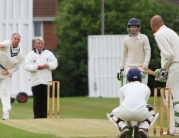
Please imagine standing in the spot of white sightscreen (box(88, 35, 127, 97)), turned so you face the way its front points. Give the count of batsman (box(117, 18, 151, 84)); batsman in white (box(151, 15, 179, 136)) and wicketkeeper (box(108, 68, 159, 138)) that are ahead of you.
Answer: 3

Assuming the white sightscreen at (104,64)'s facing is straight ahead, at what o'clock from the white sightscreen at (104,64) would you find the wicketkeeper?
The wicketkeeper is roughly at 12 o'clock from the white sightscreen.

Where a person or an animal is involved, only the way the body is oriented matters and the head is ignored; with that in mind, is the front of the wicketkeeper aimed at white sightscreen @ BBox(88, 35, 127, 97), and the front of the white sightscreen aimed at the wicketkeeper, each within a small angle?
yes

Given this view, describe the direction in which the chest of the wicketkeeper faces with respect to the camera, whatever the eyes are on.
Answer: away from the camera

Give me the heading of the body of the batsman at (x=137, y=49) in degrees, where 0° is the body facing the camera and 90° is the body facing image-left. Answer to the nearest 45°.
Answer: approximately 0°

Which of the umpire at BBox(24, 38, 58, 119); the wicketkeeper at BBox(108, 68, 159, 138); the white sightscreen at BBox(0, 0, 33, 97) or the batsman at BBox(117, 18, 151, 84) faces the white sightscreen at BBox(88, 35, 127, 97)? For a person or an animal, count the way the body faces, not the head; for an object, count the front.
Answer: the wicketkeeper

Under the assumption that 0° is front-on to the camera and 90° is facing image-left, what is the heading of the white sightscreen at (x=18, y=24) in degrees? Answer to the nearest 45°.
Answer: approximately 0°

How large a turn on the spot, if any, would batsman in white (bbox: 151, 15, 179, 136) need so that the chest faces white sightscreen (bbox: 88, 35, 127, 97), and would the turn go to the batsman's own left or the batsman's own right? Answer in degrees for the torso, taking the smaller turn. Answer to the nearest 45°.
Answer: approximately 45° to the batsman's own right

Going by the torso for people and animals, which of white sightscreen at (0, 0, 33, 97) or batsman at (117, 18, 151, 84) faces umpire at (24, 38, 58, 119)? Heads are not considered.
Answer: the white sightscreen

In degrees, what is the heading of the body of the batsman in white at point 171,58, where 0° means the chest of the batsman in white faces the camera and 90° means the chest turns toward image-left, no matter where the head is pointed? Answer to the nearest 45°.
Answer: approximately 135°

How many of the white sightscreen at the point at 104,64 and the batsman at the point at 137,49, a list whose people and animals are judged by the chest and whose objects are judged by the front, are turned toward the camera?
2
